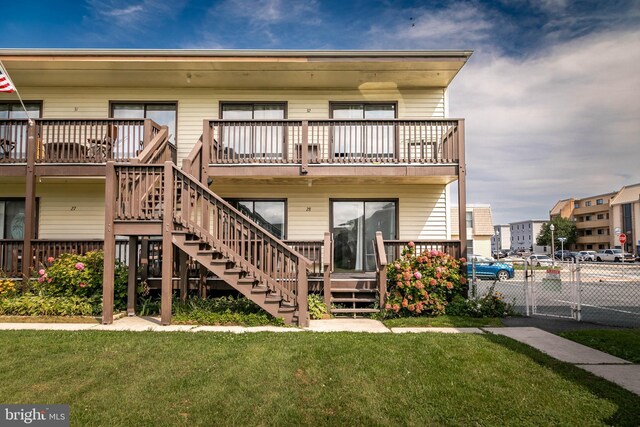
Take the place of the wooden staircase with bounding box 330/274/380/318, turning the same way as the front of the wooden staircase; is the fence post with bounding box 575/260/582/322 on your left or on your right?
on your left

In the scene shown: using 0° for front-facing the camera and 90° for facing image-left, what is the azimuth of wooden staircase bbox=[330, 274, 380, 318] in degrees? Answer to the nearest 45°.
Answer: approximately 0°

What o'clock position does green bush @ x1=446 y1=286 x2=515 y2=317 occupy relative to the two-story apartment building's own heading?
The green bush is roughly at 10 o'clock from the two-story apartment building.

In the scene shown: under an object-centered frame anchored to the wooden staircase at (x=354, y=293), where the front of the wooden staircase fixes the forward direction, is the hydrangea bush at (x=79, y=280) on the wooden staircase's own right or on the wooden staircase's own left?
on the wooden staircase's own right

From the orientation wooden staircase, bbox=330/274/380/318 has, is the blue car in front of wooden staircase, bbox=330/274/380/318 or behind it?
behind
